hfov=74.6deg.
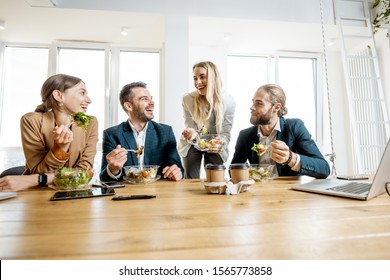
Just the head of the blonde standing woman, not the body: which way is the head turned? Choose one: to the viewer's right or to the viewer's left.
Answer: to the viewer's left

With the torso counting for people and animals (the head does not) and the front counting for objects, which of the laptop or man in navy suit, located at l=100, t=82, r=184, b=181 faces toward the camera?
the man in navy suit

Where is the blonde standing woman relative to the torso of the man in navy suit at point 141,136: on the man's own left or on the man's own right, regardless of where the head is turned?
on the man's own left

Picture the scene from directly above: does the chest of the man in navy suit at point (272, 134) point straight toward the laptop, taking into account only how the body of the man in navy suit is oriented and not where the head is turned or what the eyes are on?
no

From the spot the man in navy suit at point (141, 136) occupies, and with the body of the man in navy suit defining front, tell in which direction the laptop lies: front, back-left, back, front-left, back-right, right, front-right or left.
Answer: front-left

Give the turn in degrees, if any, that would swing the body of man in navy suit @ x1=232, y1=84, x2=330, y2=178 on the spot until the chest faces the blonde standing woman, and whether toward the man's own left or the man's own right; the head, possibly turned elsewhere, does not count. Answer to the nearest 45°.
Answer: approximately 90° to the man's own right

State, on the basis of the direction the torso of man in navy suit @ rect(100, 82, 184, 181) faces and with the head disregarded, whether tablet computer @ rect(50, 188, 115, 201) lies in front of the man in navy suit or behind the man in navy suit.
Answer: in front

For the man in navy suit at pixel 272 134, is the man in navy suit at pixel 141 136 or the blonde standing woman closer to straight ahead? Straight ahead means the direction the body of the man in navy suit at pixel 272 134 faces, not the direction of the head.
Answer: the man in navy suit

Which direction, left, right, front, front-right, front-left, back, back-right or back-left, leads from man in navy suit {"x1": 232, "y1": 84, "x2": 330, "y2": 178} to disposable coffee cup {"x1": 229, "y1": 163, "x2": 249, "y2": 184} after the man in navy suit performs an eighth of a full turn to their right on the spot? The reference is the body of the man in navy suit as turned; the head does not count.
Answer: left

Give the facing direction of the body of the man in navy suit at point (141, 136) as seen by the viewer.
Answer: toward the camera

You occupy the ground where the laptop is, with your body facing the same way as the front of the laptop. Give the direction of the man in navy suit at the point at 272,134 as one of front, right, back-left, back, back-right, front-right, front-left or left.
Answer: front

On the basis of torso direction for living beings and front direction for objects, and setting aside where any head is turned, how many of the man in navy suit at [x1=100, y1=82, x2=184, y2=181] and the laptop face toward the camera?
1

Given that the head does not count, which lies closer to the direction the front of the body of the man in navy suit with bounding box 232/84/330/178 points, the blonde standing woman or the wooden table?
the wooden table

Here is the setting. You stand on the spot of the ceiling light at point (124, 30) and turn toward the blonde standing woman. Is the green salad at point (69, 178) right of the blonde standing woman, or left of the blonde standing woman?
right

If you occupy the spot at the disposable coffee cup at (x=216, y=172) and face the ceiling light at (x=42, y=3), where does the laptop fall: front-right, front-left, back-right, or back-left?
back-right

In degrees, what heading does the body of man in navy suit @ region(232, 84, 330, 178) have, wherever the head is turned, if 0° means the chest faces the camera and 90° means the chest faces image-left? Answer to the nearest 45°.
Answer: approximately 45°

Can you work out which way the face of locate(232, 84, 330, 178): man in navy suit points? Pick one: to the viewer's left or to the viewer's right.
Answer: to the viewer's left

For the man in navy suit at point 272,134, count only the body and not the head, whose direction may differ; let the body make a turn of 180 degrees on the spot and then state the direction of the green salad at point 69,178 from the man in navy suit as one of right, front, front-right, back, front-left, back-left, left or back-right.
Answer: back
